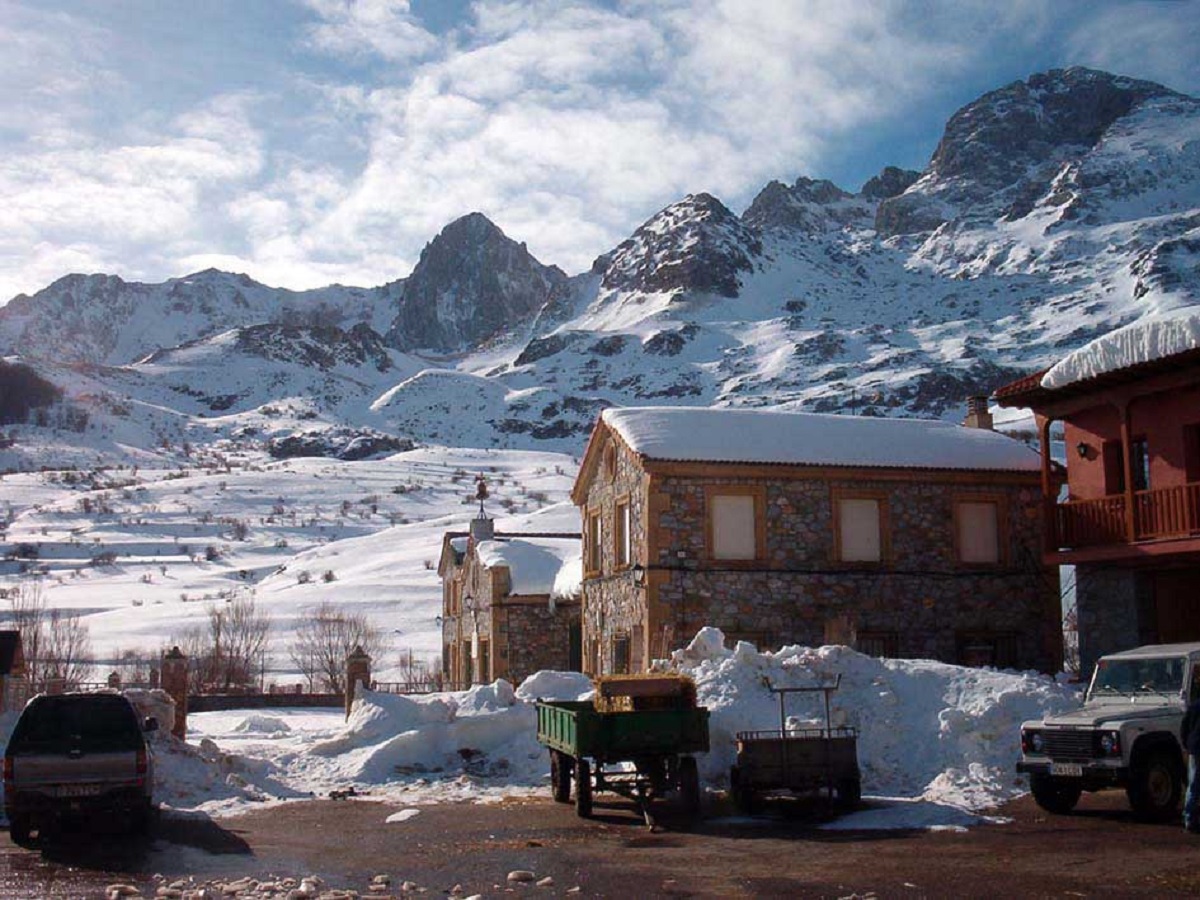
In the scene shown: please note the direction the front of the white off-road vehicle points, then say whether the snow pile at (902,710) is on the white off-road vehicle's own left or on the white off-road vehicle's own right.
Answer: on the white off-road vehicle's own right

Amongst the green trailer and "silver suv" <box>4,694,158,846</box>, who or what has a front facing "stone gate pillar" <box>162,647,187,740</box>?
the silver suv

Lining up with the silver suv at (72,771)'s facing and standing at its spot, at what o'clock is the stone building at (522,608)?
The stone building is roughly at 1 o'clock from the silver suv.

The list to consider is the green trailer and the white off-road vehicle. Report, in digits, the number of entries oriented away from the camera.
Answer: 0

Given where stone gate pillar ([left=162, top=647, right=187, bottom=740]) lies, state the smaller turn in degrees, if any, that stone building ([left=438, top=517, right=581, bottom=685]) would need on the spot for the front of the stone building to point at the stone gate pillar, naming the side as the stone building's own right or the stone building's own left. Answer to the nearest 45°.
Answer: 0° — it already faces it

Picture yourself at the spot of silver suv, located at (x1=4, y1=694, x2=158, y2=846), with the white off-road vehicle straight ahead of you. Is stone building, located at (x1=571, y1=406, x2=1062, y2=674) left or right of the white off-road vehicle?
left

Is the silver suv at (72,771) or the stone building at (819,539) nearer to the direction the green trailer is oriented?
the silver suv

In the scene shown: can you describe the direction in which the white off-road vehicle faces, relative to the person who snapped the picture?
facing the viewer and to the left of the viewer

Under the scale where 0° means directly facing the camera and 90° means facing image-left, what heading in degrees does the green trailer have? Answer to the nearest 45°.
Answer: approximately 0°

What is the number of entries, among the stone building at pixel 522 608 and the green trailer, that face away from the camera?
0

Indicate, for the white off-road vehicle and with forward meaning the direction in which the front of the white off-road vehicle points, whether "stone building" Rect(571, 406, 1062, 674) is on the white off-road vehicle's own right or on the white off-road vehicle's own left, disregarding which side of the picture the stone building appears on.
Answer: on the white off-road vehicle's own right

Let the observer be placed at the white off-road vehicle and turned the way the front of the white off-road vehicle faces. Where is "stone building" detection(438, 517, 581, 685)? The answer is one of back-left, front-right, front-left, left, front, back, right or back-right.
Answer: right

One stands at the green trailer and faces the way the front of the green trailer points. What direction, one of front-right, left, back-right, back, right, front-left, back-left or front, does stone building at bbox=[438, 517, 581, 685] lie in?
back

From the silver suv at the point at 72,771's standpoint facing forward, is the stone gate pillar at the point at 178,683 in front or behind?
in front

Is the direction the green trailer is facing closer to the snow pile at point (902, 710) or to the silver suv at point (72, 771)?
the silver suv
